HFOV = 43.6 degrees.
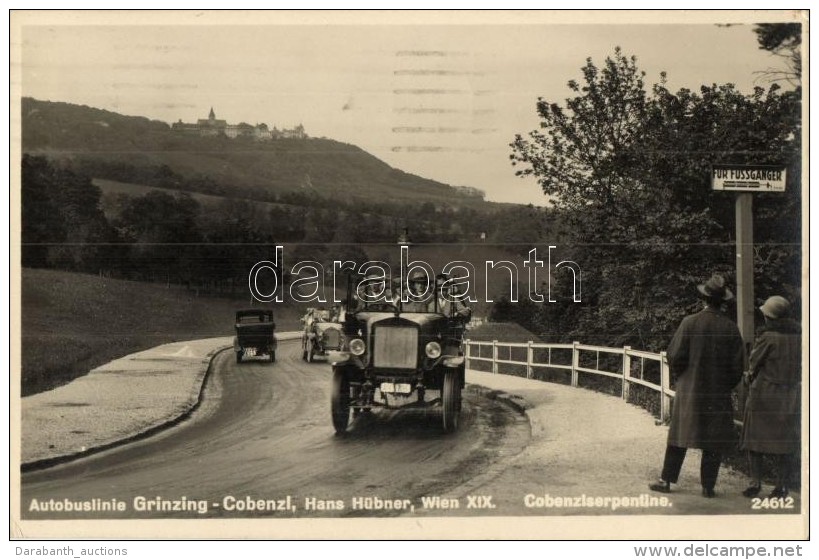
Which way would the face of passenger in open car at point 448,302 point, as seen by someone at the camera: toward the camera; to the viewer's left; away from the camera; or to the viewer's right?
toward the camera

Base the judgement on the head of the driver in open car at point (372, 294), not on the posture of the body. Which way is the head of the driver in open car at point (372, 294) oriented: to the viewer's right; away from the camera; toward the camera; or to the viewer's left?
toward the camera

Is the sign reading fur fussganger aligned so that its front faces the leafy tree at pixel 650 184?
no

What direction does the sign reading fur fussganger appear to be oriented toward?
toward the camera
